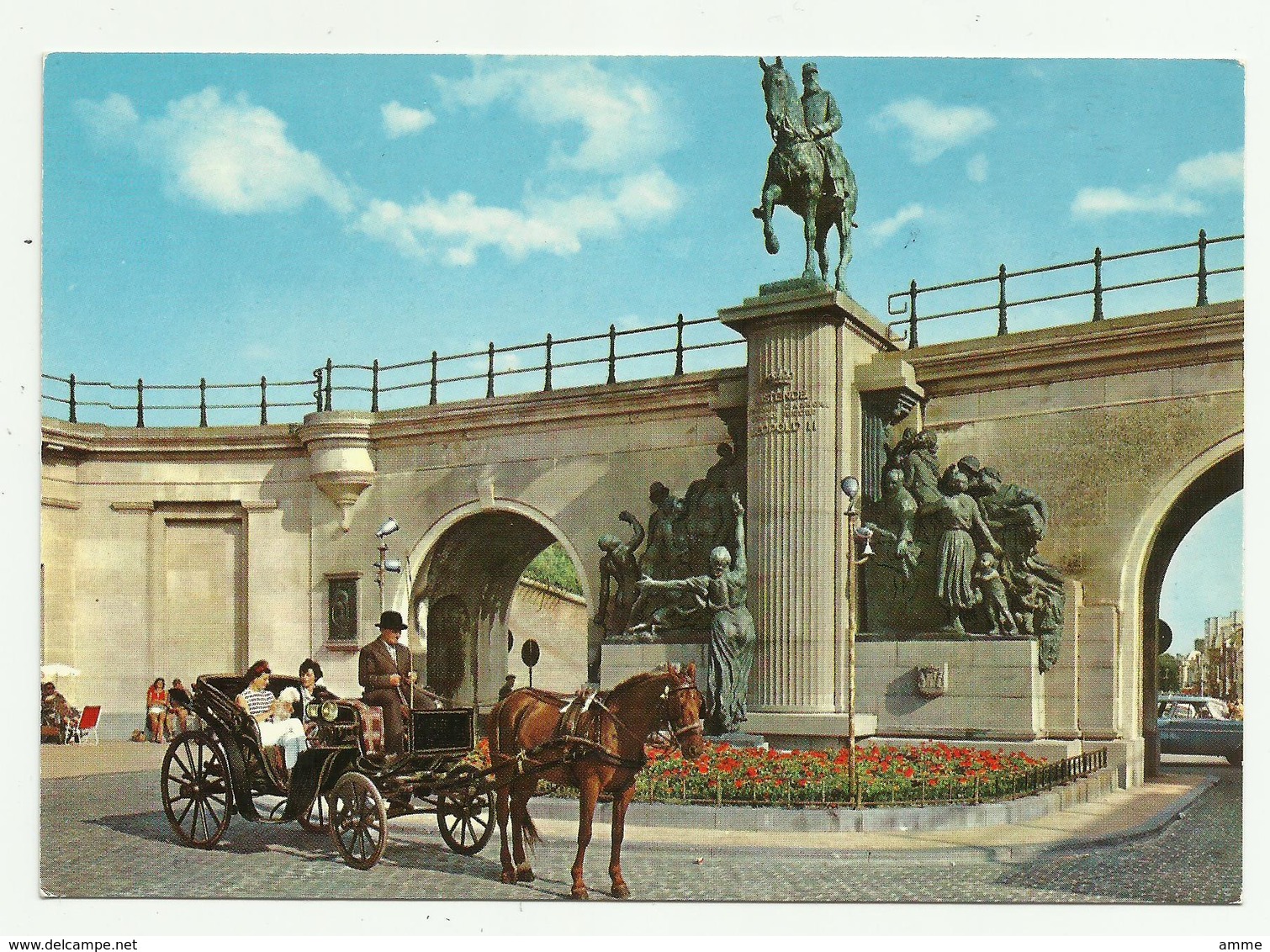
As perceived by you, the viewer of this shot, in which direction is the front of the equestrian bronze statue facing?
facing the viewer and to the left of the viewer

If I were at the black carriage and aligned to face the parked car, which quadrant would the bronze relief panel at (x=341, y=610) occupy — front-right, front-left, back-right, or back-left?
front-left

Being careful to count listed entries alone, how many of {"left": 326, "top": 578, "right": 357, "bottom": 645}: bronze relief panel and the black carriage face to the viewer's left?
0

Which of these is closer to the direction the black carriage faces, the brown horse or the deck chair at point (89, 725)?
the brown horse

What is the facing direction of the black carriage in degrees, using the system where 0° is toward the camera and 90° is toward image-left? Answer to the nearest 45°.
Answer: approximately 315°

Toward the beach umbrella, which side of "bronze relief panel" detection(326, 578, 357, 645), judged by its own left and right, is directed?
right

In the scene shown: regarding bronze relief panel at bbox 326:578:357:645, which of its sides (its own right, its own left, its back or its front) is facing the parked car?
left

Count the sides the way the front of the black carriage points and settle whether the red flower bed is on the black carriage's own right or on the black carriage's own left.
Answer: on the black carriage's own left

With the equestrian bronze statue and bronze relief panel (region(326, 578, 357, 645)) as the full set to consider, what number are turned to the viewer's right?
0

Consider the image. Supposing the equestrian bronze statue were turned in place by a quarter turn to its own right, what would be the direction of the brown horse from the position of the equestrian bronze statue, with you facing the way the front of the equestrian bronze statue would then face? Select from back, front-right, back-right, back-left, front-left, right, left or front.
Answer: back-left

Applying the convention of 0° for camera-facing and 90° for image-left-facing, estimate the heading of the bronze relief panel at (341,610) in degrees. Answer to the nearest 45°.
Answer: approximately 0°

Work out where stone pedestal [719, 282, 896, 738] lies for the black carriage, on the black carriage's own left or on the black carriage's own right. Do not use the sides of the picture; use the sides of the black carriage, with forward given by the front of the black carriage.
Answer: on the black carriage's own left

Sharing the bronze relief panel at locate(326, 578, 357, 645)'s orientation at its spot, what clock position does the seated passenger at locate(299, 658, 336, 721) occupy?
The seated passenger is roughly at 12 o'clock from the bronze relief panel.

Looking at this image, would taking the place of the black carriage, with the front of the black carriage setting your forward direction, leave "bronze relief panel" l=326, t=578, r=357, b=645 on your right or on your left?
on your left
